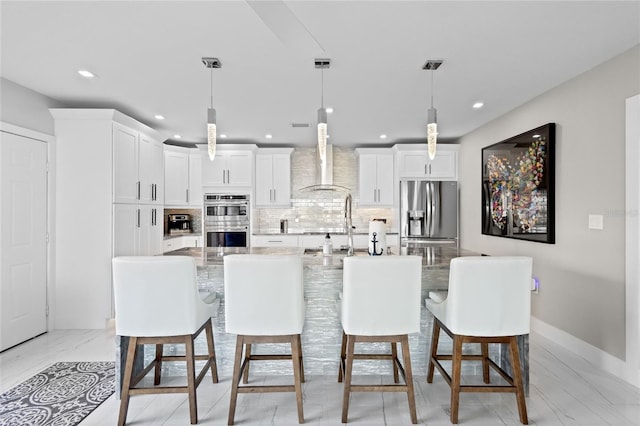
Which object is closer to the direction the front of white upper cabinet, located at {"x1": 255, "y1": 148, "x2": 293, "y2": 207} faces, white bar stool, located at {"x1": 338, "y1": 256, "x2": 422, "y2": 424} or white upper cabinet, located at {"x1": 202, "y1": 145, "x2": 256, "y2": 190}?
the white bar stool

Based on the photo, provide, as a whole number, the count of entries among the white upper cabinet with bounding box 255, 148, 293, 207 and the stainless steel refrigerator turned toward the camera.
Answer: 2

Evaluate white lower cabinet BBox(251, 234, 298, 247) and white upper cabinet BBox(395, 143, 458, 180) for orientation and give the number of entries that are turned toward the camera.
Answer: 2

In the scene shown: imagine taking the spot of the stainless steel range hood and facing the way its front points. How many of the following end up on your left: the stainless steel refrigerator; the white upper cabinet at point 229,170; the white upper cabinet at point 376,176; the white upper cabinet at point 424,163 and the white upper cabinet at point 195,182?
3

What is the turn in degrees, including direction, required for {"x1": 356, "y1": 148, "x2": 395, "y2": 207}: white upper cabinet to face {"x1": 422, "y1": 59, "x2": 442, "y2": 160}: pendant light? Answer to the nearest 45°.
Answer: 0° — it already faces it

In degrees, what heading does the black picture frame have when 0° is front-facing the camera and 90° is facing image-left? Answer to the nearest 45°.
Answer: approximately 45°

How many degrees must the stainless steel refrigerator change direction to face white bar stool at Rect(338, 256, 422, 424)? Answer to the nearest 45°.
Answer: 0° — it already faces it

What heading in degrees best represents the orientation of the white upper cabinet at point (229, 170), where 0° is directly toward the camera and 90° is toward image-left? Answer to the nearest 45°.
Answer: approximately 0°

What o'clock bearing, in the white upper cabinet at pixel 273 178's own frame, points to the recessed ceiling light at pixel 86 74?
The recessed ceiling light is roughly at 1 o'clock from the white upper cabinet.

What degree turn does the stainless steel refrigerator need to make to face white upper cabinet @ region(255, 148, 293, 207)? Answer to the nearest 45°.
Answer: approximately 90° to its right

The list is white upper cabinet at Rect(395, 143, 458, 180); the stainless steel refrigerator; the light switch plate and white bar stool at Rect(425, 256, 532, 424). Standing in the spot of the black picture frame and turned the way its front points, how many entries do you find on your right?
2

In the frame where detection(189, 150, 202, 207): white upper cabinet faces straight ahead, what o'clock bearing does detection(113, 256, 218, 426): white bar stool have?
The white bar stool is roughly at 12 o'clock from the white upper cabinet.

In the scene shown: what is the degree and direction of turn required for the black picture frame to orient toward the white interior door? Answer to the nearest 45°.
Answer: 0° — it already faces it

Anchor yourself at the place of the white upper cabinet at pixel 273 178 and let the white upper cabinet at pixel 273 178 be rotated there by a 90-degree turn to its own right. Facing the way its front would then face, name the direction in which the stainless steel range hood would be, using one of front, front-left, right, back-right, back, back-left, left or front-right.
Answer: back
